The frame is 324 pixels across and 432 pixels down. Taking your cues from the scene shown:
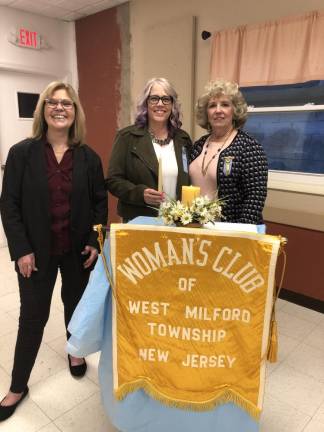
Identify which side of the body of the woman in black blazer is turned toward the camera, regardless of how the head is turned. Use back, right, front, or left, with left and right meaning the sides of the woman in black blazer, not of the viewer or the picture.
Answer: front

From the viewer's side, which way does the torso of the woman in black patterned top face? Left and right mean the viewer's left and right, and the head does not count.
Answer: facing the viewer and to the left of the viewer

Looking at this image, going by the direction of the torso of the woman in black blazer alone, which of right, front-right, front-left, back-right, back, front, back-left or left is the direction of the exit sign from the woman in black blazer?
back

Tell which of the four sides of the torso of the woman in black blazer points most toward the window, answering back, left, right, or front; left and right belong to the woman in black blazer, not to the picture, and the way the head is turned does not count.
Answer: left

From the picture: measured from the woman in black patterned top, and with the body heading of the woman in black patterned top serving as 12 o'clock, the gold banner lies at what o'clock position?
The gold banner is roughly at 11 o'clock from the woman in black patterned top.

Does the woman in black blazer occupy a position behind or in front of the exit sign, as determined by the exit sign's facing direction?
in front

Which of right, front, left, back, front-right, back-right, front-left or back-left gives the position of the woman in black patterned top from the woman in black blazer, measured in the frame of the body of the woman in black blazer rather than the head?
left

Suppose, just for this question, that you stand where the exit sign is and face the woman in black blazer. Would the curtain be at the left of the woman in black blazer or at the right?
left

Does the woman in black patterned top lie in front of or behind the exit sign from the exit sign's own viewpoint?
in front

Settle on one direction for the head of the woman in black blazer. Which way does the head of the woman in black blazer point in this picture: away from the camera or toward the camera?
toward the camera

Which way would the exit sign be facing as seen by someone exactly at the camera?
facing the viewer and to the right of the viewer
